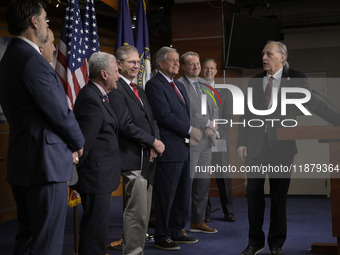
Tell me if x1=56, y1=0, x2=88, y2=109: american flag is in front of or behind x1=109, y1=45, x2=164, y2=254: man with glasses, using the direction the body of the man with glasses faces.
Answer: behind

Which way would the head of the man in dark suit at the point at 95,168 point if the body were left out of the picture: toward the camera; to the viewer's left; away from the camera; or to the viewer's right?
to the viewer's right

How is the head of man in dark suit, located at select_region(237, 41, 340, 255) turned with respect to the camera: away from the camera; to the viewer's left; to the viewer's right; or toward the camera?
to the viewer's left

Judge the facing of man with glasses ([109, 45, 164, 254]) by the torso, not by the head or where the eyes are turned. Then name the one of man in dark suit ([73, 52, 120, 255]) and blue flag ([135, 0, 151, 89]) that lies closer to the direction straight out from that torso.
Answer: the man in dark suit

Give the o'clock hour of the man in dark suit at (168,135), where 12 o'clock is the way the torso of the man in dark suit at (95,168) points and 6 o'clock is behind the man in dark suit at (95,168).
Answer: the man in dark suit at (168,135) is roughly at 10 o'clock from the man in dark suit at (95,168).

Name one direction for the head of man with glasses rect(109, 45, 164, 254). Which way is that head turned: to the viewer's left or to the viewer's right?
to the viewer's right

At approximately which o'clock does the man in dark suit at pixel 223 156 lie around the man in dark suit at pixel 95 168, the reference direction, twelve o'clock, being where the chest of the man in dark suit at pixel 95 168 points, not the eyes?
the man in dark suit at pixel 223 156 is roughly at 10 o'clock from the man in dark suit at pixel 95 168.

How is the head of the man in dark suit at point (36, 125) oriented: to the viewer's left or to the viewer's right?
to the viewer's right

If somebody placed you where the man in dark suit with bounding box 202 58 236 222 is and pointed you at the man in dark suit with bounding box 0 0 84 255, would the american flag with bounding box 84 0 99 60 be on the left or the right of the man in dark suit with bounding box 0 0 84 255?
right
